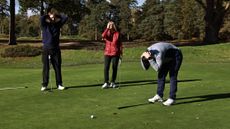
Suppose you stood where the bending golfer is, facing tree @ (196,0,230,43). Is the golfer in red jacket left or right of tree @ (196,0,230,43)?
left

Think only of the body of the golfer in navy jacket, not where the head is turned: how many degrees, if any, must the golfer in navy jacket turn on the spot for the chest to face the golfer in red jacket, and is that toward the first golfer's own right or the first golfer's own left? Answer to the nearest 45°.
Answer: approximately 90° to the first golfer's own left

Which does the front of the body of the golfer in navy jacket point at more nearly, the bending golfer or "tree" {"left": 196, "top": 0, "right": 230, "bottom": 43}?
the bending golfer

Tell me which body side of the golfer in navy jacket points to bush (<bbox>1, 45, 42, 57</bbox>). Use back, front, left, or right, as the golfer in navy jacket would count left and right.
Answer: back

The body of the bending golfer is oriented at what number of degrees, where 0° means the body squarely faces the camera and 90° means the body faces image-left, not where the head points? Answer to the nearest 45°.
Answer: approximately 45°

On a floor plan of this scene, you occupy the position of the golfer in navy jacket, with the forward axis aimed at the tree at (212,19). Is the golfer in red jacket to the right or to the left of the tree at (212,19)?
right

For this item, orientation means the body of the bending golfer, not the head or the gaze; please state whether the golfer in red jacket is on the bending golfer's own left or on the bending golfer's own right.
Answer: on the bending golfer's own right

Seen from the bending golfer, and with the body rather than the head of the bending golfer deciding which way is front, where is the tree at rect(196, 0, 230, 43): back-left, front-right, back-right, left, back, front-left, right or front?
back-right

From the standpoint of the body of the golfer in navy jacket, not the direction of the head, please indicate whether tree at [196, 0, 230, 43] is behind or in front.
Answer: behind

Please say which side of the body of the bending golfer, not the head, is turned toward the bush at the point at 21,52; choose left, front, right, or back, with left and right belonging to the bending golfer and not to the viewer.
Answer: right

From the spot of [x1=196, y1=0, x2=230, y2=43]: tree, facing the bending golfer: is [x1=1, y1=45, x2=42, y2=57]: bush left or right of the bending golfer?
right
